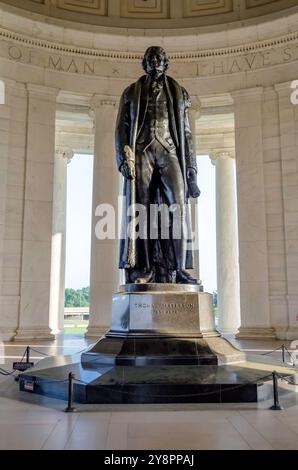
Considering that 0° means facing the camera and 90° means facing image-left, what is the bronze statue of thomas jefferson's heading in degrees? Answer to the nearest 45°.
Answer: approximately 0°

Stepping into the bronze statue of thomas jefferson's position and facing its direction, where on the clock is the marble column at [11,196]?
The marble column is roughly at 5 o'clock from the bronze statue of thomas jefferson.

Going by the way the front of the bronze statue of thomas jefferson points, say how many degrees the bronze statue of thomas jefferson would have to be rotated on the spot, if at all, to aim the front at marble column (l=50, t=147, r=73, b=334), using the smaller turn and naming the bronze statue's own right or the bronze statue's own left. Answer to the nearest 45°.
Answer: approximately 180°

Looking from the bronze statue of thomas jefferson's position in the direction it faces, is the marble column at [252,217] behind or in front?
behind

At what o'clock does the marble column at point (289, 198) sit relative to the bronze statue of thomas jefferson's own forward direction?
The marble column is roughly at 7 o'clock from the bronze statue of thomas jefferson.

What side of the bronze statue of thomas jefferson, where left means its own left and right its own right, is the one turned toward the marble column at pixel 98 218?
back
